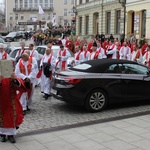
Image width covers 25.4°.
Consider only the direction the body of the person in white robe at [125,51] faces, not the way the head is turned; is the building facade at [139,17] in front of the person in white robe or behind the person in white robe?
behind

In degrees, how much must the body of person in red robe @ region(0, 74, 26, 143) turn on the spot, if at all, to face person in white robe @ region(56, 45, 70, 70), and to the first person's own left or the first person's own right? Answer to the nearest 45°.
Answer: approximately 180°

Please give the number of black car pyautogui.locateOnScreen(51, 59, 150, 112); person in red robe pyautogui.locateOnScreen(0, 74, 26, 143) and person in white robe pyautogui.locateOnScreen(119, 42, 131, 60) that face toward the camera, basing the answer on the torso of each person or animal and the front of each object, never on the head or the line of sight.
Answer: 2

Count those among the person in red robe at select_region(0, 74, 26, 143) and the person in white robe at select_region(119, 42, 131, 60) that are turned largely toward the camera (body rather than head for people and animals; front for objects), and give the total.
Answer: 2

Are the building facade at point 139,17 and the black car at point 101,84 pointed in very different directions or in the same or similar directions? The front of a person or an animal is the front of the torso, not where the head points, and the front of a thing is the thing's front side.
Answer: very different directions

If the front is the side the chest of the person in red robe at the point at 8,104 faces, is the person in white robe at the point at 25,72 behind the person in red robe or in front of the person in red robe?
behind

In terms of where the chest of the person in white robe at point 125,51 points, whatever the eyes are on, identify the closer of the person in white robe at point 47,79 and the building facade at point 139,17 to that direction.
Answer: the person in white robe
